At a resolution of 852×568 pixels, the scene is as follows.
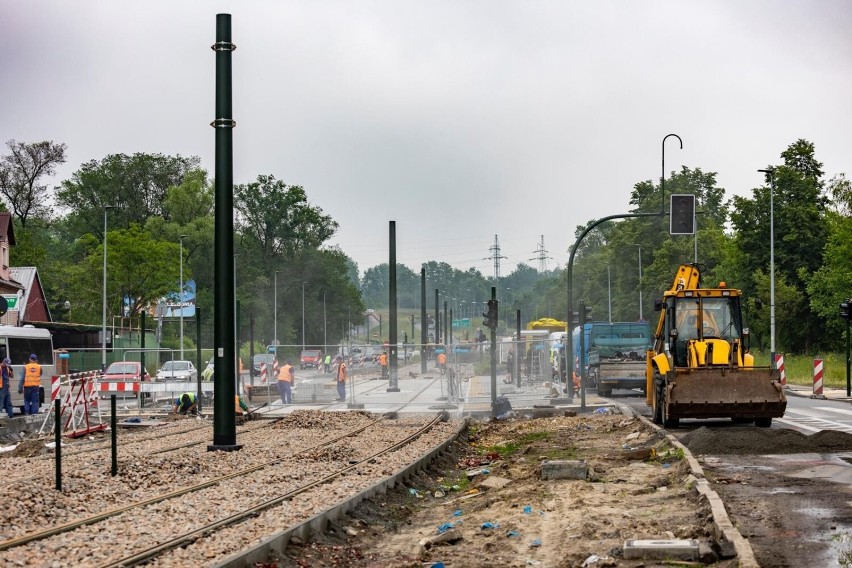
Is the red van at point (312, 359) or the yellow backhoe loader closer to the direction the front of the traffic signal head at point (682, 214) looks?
the yellow backhoe loader

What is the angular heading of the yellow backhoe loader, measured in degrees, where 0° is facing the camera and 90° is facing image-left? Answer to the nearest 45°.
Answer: approximately 0°

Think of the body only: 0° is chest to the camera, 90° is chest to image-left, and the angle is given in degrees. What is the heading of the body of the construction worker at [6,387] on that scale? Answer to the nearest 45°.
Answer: approximately 270°

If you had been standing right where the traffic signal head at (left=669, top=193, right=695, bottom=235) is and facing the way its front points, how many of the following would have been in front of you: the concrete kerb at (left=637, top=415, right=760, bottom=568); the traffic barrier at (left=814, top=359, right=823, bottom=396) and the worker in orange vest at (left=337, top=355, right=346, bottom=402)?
1
